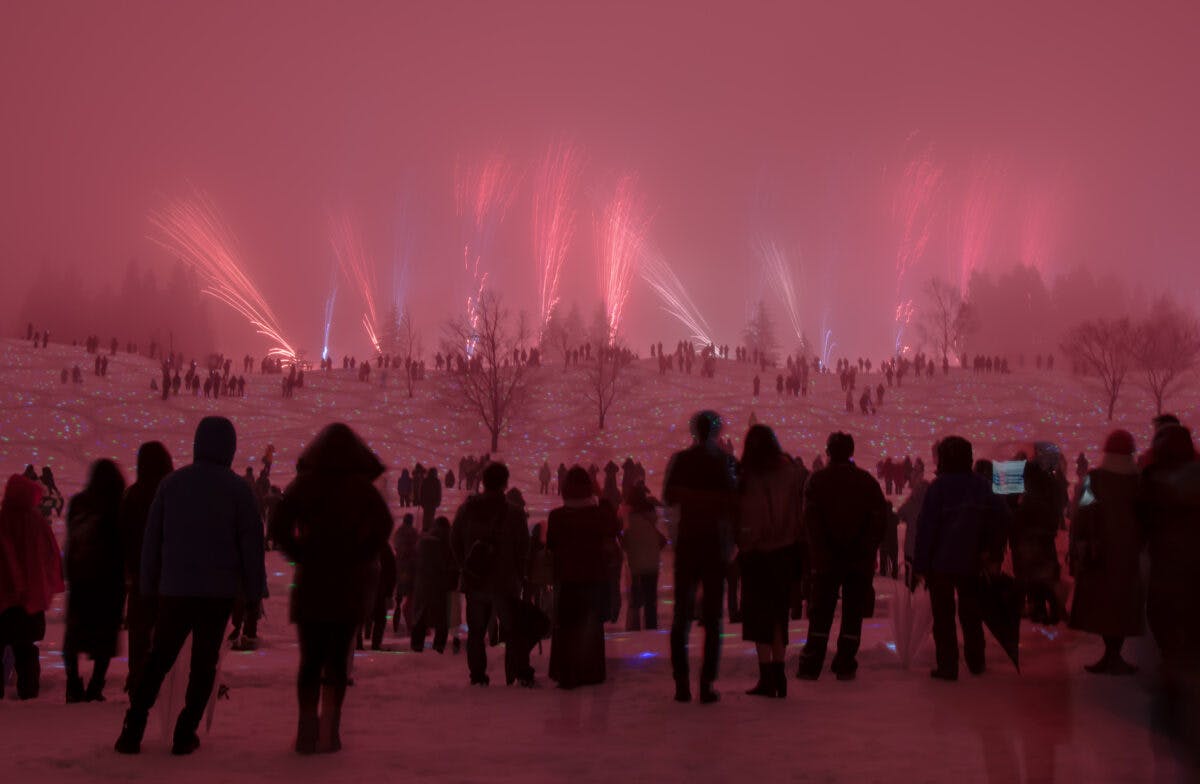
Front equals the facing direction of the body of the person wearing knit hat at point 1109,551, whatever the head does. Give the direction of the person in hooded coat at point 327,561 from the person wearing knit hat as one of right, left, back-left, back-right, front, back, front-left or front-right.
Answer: back-left

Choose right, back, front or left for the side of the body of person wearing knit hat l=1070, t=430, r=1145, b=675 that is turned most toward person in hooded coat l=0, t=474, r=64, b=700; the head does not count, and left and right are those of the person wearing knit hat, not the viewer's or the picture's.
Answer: left

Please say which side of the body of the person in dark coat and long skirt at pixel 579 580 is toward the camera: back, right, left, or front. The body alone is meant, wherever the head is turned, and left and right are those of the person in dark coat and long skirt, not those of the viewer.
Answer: back

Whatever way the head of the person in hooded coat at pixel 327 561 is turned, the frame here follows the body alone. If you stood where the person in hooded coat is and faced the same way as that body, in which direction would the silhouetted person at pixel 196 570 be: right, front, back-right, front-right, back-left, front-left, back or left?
left

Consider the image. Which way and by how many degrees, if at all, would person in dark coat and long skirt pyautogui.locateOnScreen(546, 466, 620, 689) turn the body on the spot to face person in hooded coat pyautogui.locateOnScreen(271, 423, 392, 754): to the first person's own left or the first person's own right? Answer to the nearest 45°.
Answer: approximately 135° to the first person's own left

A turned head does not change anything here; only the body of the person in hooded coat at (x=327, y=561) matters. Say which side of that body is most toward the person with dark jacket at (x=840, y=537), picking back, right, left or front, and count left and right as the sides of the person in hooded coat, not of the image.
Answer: right

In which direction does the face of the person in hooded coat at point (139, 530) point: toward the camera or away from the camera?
away from the camera

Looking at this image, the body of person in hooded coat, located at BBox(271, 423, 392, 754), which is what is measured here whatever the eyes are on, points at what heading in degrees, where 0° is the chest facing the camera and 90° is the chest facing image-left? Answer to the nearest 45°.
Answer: approximately 180°

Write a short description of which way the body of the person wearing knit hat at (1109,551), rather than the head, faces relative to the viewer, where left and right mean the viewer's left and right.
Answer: facing away from the viewer

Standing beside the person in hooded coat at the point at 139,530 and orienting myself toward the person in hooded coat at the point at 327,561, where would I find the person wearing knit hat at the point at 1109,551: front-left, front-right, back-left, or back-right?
front-left

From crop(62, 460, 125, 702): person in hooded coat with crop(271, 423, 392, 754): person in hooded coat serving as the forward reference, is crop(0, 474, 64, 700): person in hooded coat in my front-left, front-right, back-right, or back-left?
back-right

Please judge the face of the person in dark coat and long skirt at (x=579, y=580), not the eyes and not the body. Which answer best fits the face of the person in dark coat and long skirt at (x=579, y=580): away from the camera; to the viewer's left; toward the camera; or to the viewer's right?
away from the camera

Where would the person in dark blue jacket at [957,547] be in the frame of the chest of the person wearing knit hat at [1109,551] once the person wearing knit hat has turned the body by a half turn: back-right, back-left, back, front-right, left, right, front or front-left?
right

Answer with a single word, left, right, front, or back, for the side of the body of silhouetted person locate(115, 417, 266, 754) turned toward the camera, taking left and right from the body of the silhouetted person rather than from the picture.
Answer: back

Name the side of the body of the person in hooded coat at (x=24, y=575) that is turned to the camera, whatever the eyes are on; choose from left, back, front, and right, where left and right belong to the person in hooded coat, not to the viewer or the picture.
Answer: back

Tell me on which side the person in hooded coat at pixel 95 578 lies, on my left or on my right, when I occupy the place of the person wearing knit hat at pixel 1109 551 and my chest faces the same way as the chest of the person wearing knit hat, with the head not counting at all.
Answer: on my left
